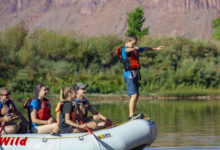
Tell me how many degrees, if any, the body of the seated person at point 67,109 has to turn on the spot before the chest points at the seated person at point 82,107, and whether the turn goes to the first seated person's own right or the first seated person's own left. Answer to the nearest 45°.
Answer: approximately 45° to the first seated person's own left

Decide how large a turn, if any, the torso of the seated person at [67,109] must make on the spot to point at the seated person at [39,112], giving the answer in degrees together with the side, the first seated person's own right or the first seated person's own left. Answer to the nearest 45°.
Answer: approximately 135° to the first seated person's own left

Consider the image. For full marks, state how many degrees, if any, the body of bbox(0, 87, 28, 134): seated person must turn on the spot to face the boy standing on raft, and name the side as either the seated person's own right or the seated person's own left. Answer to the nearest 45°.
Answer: approximately 45° to the seated person's own left

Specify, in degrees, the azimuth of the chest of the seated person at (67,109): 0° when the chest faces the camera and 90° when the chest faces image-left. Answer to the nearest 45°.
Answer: approximately 270°

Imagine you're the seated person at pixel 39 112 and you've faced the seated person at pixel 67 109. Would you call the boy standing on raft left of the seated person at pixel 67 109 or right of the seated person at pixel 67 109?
left

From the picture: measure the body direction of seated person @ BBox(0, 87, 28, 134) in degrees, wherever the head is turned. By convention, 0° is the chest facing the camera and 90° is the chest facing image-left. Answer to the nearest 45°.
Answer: approximately 315°
